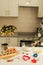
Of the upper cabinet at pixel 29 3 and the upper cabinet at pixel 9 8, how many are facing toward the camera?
2

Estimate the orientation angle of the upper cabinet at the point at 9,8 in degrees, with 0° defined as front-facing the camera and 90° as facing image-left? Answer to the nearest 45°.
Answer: approximately 0°

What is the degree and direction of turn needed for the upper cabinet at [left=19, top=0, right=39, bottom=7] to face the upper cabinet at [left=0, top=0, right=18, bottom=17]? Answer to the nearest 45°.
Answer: approximately 90° to its right

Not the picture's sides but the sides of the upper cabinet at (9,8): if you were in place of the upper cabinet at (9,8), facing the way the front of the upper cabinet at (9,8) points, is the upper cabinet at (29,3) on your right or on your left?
on your left

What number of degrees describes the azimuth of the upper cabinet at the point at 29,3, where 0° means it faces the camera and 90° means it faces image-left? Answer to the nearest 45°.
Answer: approximately 0°
